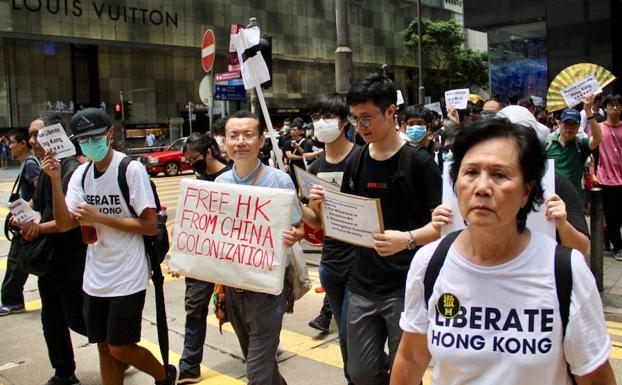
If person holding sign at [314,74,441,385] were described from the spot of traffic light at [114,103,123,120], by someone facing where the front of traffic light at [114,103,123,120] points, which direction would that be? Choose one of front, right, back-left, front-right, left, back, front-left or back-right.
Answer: front

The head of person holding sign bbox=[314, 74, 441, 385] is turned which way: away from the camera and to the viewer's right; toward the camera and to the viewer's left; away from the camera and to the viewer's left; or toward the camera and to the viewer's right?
toward the camera and to the viewer's left

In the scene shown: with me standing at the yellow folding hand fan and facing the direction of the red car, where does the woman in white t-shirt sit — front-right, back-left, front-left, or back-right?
back-left

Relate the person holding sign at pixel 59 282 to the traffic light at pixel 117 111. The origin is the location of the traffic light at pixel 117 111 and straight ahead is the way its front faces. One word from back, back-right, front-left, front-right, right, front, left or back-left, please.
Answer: front

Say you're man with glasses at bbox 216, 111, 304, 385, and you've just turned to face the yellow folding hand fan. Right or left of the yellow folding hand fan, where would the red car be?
left

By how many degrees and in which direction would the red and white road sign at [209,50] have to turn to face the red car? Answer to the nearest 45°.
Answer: approximately 90° to its right

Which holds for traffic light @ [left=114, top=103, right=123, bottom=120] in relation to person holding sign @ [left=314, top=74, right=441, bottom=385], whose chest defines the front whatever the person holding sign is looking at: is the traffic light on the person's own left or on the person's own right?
on the person's own right

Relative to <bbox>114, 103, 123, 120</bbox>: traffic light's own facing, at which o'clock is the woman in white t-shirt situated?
The woman in white t-shirt is roughly at 12 o'clock from the traffic light.

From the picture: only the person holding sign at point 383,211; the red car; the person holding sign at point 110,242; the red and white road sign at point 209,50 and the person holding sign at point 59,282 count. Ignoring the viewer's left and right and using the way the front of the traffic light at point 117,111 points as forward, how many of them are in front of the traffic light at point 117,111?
5

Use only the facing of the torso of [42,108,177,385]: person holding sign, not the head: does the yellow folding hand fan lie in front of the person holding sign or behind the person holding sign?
behind

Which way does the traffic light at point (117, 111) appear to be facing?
toward the camera

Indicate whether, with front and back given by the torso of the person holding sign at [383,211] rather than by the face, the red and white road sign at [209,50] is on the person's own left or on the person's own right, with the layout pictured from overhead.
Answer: on the person's own right
